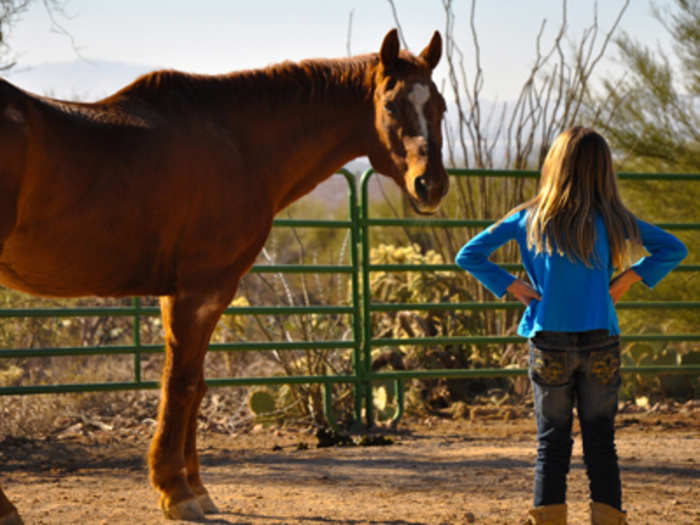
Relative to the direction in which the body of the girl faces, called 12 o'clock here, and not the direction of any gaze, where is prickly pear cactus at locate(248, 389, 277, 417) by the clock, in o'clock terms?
The prickly pear cactus is roughly at 11 o'clock from the girl.

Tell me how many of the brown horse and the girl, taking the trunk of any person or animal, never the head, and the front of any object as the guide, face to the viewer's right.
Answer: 1

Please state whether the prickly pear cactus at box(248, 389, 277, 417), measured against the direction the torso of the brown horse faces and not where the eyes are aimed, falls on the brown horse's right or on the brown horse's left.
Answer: on the brown horse's left

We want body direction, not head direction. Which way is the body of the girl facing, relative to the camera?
away from the camera

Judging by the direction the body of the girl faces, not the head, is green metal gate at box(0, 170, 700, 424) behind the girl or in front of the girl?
in front

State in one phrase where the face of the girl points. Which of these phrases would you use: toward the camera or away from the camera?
away from the camera

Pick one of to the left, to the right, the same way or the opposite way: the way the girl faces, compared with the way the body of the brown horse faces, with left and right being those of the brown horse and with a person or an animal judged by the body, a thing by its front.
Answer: to the left

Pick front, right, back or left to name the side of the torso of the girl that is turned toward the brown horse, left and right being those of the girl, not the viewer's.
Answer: left

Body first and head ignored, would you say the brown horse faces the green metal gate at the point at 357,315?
no

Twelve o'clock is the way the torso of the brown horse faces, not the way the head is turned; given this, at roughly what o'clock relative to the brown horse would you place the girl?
The girl is roughly at 1 o'clock from the brown horse.

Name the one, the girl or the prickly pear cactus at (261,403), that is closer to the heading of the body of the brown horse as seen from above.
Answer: the girl

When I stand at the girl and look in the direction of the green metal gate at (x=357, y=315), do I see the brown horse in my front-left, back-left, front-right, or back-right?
front-left

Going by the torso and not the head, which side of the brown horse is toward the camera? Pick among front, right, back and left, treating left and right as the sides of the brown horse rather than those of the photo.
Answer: right
